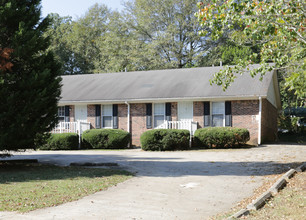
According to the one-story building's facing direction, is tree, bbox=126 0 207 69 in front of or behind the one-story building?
behind

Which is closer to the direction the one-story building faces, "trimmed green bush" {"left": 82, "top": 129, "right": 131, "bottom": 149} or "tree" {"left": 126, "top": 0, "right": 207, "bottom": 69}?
the trimmed green bush

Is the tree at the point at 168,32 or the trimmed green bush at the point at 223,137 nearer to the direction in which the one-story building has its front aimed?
the trimmed green bush

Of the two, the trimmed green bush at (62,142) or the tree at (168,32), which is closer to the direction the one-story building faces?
the trimmed green bush

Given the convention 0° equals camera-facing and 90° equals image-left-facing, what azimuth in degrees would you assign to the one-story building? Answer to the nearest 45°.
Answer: approximately 0°

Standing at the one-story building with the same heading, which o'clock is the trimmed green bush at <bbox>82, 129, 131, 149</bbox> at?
The trimmed green bush is roughly at 2 o'clock from the one-story building.

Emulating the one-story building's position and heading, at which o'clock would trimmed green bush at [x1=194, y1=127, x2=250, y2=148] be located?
The trimmed green bush is roughly at 11 o'clock from the one-story building.
